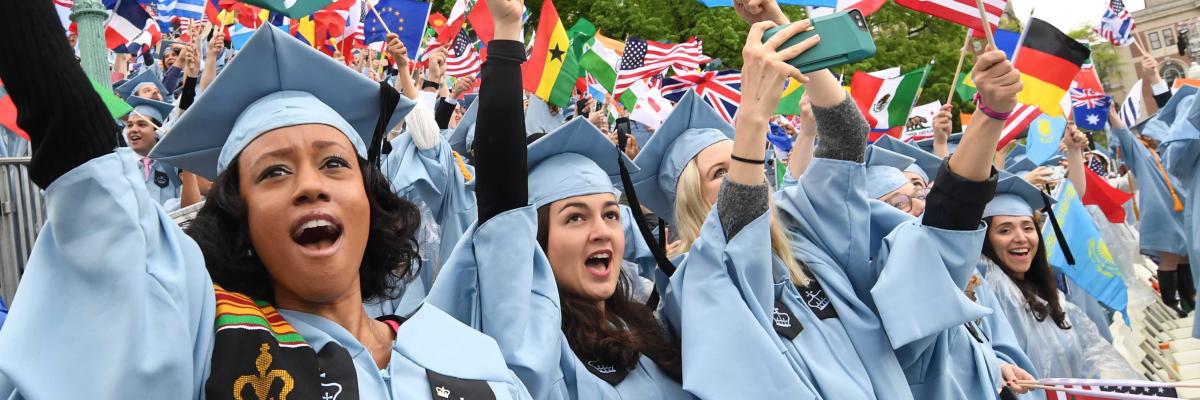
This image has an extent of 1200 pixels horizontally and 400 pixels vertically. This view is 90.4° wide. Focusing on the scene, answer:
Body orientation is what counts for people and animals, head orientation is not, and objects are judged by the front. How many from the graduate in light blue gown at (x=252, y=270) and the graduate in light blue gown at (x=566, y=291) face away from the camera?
0

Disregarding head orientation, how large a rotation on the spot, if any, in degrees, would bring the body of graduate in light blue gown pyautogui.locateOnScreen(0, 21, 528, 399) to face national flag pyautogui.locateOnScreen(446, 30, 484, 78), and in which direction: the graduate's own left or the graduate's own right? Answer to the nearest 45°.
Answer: approximately 135° to the graduate's own left

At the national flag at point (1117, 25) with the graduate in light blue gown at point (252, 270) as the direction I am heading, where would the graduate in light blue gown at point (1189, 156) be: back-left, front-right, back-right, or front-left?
front-left

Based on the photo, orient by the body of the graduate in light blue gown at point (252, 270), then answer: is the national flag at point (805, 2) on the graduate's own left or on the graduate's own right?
on the graduate's own left

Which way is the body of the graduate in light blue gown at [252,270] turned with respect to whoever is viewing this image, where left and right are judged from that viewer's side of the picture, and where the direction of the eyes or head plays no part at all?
facing the viewer and to the right of the viewer

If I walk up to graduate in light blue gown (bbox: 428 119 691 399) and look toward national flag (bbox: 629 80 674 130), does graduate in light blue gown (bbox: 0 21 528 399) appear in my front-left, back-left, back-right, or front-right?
back-left

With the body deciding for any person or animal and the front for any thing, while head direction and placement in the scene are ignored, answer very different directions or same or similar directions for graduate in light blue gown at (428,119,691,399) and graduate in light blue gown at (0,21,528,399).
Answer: same or similar directions

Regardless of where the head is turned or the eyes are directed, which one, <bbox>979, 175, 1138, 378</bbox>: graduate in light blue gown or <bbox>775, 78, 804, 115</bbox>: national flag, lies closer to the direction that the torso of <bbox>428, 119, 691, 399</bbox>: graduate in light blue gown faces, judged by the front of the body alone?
the graduate in light blue gown

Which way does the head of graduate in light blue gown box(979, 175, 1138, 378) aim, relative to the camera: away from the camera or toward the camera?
toward the camera

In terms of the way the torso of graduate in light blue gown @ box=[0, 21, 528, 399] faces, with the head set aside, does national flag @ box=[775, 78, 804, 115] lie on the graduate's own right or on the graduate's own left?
on the graduate's own left

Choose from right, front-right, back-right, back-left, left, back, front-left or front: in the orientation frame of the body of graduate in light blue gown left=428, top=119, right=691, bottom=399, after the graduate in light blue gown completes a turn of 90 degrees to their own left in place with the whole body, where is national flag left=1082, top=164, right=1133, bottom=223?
front

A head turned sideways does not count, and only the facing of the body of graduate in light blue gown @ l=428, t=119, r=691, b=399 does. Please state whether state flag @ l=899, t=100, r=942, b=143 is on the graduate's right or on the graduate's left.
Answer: on the graduate's left

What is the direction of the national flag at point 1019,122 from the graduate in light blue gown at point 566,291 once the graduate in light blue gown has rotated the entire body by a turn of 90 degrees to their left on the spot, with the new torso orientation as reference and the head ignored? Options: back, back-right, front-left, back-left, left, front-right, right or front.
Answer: front

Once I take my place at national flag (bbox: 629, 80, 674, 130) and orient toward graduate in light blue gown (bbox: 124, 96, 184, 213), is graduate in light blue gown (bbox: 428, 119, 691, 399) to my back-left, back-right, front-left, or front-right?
front-left
